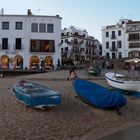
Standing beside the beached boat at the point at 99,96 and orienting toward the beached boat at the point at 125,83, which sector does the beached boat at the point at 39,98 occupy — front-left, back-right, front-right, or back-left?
back-left

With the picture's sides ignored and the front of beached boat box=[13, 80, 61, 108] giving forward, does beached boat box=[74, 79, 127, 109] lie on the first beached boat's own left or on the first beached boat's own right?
on the first beached boat's own right

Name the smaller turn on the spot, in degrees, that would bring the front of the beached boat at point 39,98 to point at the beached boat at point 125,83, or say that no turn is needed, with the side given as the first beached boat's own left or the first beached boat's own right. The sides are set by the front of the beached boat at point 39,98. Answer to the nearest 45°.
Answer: approximately 90° to the first beached boat's own right

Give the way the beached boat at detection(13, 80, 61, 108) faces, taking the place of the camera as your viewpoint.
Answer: facing away from the viewer and to the left of the viewer
